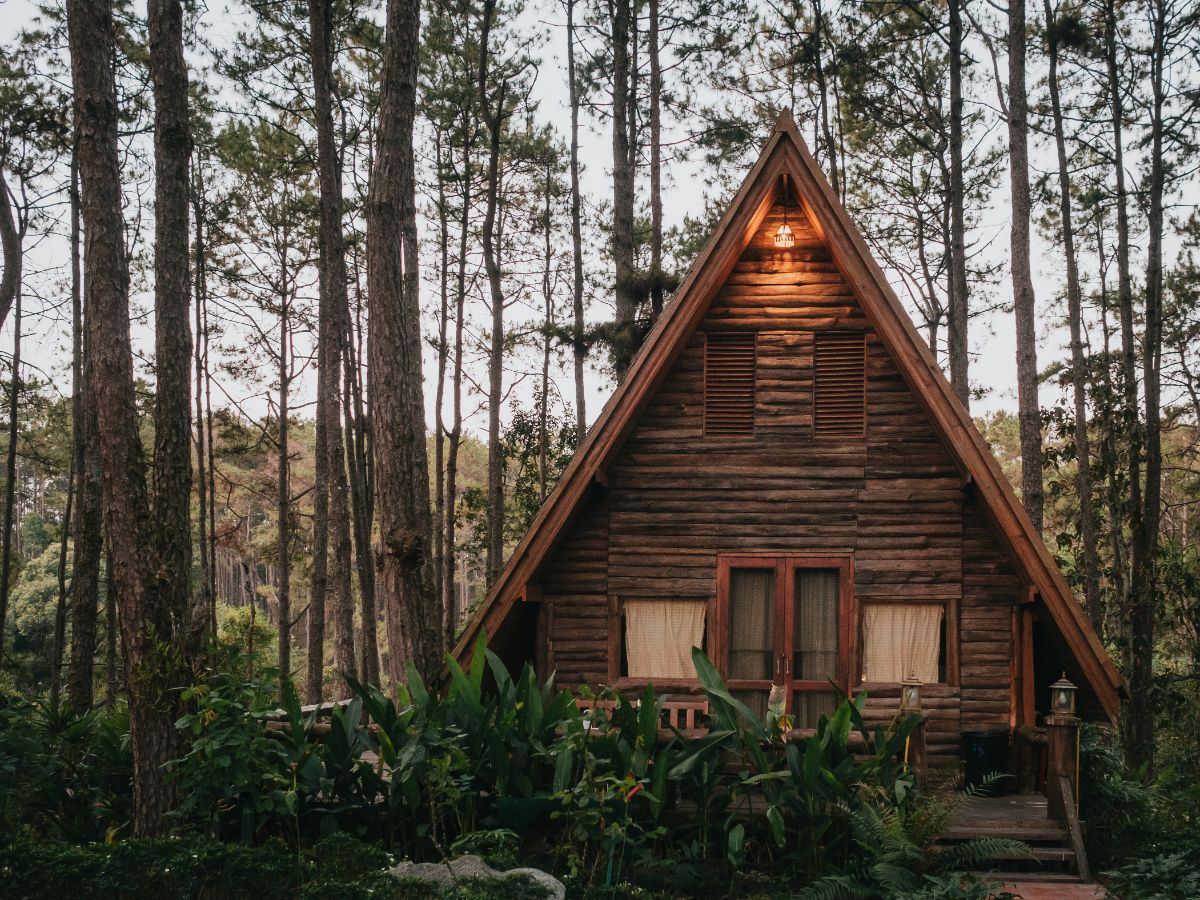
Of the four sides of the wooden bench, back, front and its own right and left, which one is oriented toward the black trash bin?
left

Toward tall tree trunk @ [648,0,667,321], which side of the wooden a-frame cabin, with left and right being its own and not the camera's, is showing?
back

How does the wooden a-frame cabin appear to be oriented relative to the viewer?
toward the camera

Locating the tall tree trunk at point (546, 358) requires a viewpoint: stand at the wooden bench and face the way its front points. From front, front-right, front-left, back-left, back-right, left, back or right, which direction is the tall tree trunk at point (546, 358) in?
back

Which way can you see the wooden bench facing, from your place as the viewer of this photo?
facing the viewer

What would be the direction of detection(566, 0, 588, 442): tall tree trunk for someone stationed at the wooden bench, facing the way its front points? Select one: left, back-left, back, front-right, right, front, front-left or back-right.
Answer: back

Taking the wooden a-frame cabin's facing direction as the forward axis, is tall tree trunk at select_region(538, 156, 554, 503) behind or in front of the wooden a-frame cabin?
behind

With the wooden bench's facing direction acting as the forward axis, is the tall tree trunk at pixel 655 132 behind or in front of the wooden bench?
behind
